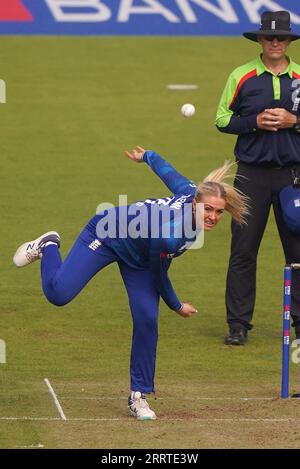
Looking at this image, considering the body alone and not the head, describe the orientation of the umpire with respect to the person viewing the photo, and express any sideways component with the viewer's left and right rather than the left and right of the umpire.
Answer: facing the viewer
